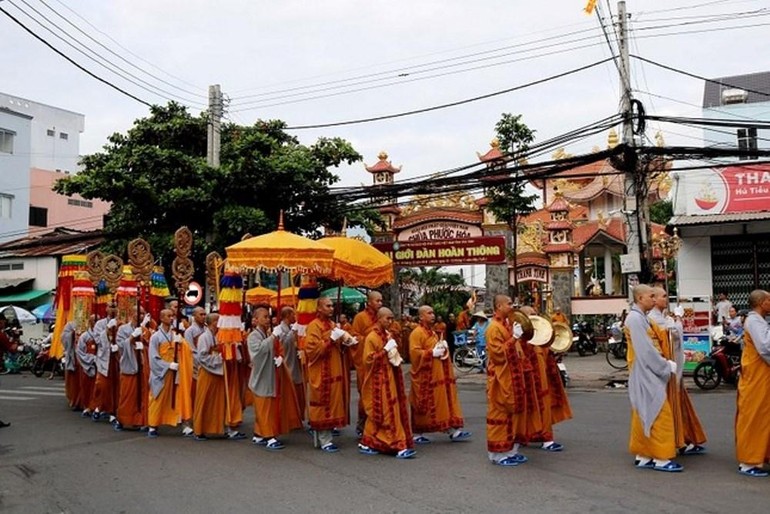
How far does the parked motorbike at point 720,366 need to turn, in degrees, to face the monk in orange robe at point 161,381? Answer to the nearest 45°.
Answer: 0° — it already faces them

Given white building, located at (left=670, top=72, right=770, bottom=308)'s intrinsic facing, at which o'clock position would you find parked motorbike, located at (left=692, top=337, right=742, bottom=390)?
The parked motorbike is roughly at 12 o'clock from the white building.

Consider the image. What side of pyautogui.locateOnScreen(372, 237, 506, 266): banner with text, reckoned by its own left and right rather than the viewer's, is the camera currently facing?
front

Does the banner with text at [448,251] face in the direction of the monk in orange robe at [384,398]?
yes

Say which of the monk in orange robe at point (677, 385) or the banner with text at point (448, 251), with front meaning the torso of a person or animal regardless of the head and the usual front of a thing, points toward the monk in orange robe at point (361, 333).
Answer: the banner with text
